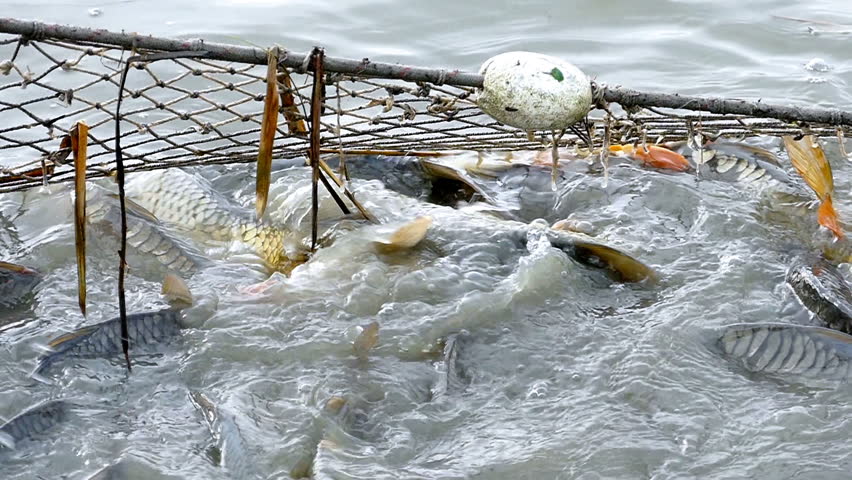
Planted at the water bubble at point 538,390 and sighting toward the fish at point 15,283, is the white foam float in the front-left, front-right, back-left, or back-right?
front-right

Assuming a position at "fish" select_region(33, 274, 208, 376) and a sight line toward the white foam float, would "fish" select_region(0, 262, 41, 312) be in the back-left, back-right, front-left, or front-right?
back-left
